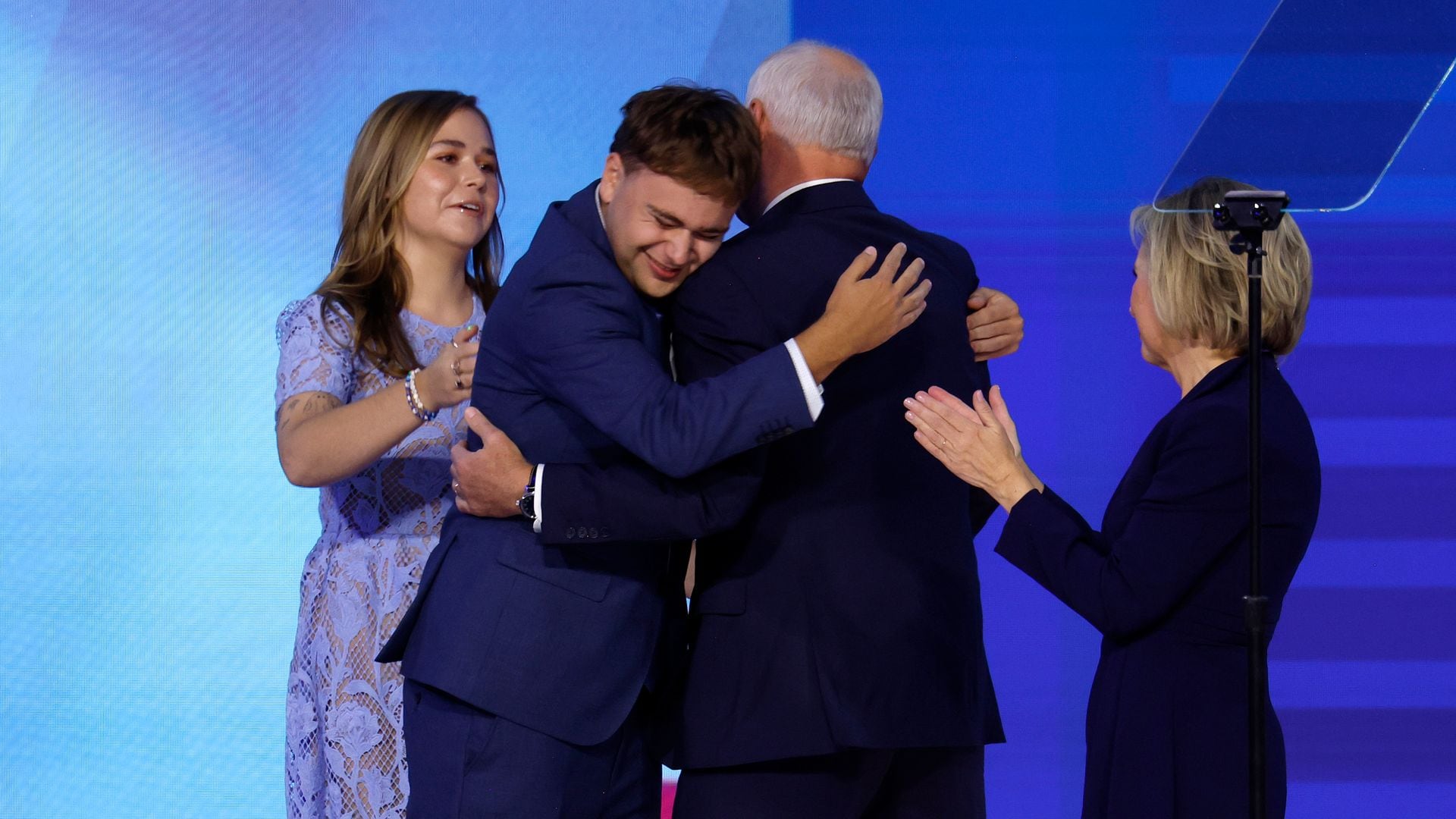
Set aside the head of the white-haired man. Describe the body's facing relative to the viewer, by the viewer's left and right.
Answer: facing away from the viewer and to the left of the viewer

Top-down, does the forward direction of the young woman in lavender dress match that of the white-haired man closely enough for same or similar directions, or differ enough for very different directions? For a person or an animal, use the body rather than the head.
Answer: very different directions

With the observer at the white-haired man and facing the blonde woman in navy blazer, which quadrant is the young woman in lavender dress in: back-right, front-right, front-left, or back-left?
back-left

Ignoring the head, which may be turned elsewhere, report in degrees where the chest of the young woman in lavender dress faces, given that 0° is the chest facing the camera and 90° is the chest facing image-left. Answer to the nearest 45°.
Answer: approximately 315°

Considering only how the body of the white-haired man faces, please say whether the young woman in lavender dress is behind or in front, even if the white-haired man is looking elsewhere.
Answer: in front

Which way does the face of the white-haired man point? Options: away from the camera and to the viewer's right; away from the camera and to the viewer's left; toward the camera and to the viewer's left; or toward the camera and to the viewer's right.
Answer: away from the camera and to the viewer's left
